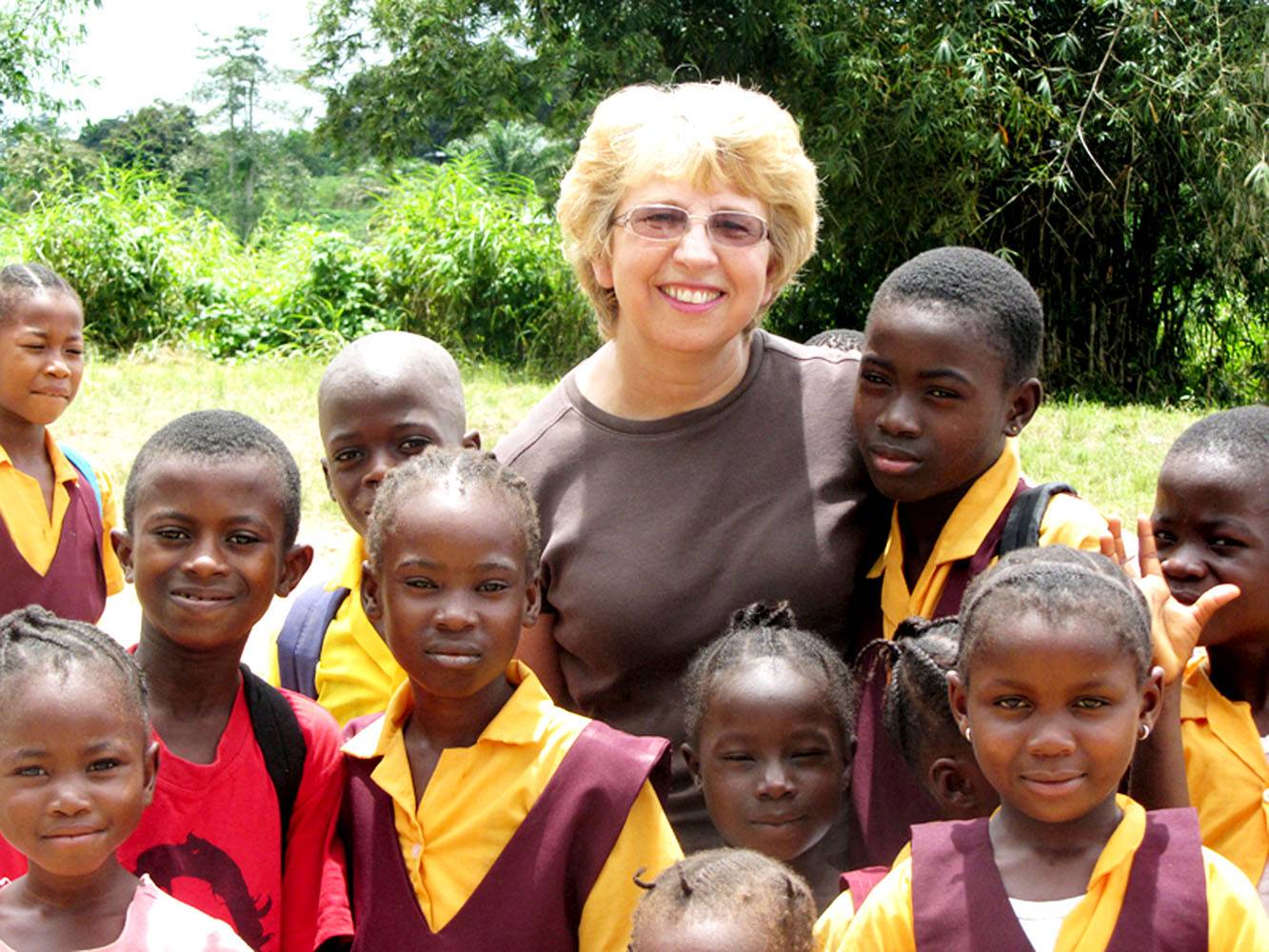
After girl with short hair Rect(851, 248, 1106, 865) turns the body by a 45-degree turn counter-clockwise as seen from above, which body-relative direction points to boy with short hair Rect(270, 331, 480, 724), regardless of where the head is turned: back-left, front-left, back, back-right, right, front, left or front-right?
right

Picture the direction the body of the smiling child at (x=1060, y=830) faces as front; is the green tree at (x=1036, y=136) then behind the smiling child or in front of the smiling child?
behind

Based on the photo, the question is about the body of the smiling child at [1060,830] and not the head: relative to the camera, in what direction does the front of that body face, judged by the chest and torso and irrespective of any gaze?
toward the camera

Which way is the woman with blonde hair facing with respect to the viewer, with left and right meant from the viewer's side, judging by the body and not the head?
facing the viewer

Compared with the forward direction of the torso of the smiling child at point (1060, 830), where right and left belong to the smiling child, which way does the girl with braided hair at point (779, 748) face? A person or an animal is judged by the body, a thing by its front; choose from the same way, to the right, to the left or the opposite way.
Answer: the same way

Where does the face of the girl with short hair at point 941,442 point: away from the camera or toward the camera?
toward the camera

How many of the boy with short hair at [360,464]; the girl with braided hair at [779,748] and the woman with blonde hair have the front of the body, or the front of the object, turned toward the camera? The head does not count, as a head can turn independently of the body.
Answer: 3

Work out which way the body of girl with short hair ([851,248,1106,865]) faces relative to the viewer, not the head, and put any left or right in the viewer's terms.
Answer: facing the viewer and to the left of the viewer

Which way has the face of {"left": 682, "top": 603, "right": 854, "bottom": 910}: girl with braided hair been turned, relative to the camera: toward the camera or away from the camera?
toward the camera

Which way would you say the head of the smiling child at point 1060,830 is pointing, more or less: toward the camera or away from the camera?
toward the camera

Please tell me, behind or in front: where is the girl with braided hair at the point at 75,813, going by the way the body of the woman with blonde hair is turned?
in front

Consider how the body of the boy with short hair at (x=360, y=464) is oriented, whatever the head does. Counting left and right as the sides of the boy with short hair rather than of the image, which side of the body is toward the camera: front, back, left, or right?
front

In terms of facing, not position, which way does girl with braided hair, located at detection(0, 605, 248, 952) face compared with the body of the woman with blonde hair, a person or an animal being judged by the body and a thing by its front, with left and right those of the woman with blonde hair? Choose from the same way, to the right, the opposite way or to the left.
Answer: the same way

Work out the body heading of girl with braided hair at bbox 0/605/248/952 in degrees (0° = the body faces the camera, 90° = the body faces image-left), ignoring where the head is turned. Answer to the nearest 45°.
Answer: approximately 0°

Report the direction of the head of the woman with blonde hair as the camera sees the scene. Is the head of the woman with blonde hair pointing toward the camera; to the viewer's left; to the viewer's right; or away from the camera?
toward the camera
